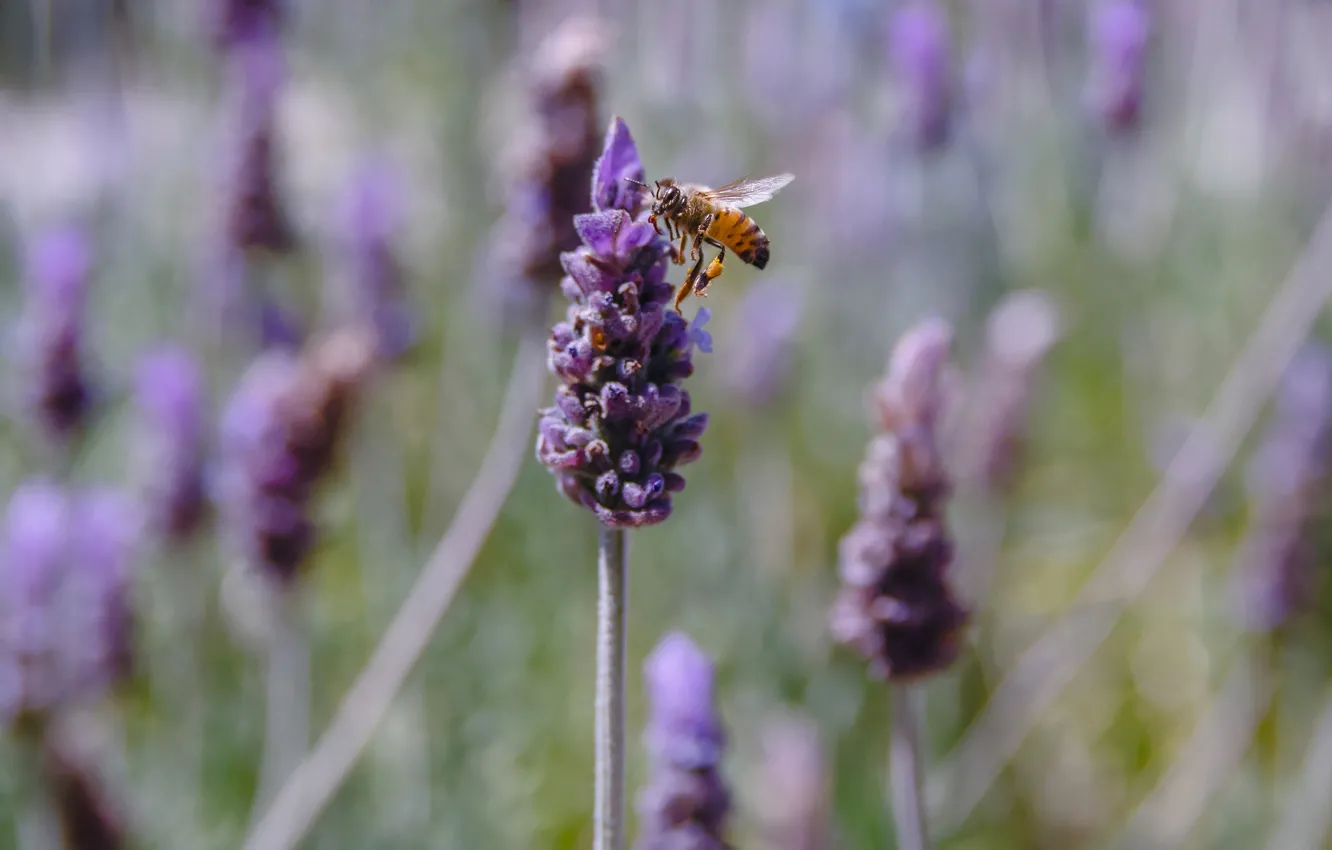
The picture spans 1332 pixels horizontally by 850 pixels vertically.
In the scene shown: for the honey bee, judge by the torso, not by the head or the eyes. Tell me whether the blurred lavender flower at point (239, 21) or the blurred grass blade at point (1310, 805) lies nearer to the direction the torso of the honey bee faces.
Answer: the blurred lavender flower

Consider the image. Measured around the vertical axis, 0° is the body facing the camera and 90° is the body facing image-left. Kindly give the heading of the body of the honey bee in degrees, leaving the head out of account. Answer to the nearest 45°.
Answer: approximately 90°

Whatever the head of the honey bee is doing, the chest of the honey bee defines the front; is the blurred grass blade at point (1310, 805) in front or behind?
behind

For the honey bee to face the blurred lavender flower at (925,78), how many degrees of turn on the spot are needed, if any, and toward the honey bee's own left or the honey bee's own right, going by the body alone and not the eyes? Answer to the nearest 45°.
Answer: approximately 90° to the honey bee's own right
